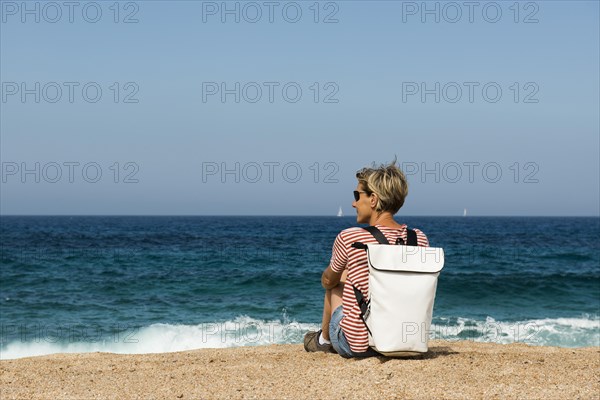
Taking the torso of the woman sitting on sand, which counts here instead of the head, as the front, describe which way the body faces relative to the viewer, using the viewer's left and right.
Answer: facing away from the viewer and to the left of the viewer
